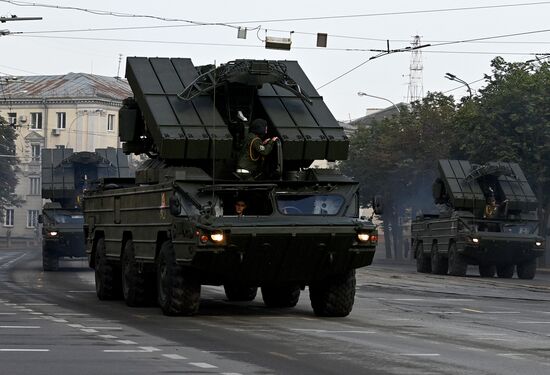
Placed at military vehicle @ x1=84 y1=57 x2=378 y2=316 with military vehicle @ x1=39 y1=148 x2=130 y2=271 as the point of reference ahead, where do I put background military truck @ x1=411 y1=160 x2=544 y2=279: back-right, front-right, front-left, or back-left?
front-right

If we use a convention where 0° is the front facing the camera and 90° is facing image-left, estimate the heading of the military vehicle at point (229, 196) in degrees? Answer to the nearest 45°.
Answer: approximately 315°

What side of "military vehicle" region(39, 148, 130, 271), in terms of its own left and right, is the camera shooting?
front

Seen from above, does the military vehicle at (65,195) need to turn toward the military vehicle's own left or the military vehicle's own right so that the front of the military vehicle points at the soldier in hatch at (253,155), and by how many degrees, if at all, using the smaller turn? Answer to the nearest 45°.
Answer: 0° — it already faces them

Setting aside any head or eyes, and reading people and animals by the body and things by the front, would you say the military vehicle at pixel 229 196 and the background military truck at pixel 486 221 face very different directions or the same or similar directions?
same or similar directions

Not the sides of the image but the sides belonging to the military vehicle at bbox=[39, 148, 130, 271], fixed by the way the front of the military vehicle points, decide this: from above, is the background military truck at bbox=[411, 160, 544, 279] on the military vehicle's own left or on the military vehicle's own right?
on the military vehicle's own left

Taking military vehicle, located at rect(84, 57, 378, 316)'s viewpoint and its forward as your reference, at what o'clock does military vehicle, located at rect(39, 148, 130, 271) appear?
military vehicle, located at rect(39, 148, 130, 271) is roughly at 7 o'clock from military vehicle, located at rect(84, 57, 378, 316).

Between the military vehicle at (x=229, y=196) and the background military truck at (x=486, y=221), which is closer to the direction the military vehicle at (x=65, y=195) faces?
the military vehicle

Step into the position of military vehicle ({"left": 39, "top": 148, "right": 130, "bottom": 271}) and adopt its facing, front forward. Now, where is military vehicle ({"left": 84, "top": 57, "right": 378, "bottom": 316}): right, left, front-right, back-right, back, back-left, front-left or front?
front

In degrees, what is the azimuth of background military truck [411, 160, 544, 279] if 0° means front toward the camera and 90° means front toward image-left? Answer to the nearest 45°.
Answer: approximately 315°

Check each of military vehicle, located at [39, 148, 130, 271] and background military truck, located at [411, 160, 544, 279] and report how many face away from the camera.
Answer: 0

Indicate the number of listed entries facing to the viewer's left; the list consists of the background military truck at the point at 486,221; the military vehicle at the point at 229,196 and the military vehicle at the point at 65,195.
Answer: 0

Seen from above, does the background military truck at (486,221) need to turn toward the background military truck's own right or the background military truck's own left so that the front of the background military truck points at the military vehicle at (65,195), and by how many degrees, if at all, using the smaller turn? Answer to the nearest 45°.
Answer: approximately 135° to the background military truck's own right
